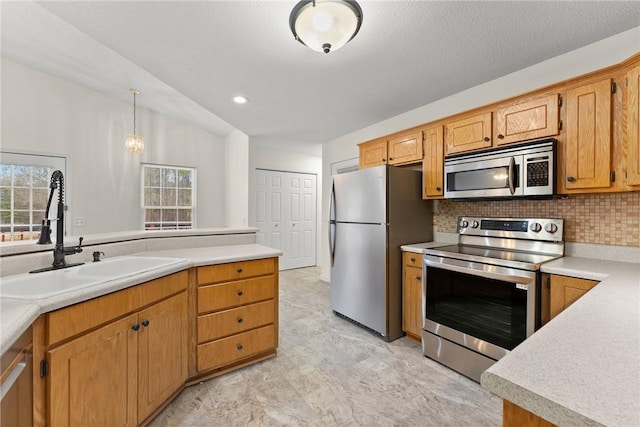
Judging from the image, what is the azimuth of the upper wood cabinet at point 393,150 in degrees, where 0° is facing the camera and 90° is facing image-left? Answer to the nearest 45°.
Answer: approximately 45°

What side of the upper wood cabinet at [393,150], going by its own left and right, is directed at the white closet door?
right

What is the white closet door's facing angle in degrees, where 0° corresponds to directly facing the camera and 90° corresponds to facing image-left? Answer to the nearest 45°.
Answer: approximately 315°

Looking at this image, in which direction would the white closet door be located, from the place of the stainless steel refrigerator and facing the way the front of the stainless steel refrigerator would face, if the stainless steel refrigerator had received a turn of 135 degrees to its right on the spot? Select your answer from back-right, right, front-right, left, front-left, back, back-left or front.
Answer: front-left

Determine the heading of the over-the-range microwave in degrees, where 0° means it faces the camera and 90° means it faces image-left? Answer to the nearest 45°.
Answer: approximately 45°

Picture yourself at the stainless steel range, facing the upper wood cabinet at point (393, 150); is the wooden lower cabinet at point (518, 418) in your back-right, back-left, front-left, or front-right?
back-left
